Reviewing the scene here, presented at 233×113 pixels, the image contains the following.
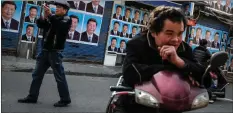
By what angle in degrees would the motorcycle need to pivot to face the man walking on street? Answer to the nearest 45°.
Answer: approximately 135° to its right

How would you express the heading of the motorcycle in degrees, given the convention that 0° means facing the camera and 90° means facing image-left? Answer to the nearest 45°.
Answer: approximately 0°
